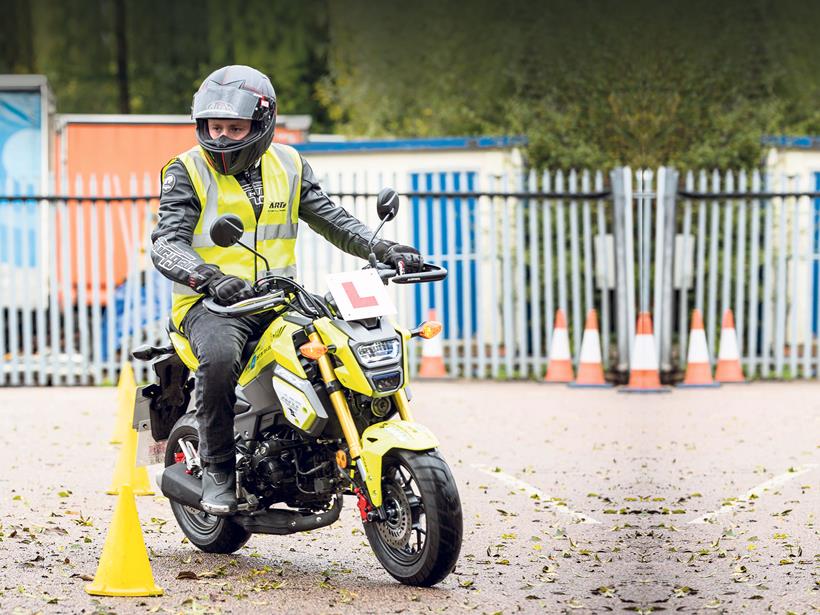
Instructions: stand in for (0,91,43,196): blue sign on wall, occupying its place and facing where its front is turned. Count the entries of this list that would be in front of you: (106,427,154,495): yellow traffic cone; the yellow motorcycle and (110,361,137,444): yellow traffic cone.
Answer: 3

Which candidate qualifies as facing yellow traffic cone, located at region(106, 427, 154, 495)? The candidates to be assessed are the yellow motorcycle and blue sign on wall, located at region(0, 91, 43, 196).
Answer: the blue sign on wall

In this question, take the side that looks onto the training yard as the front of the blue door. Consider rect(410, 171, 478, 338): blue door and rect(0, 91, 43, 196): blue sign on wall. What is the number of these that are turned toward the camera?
2

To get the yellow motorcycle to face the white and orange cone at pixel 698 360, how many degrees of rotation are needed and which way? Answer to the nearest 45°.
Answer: approximately 90° to its left

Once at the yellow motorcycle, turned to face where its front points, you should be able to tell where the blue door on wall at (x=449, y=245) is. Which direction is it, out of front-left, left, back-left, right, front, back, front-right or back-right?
back-left

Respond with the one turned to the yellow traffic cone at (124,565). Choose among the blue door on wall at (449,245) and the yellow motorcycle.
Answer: the blue door on wall

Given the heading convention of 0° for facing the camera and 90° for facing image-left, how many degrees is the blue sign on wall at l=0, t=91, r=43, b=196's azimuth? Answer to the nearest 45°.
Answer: approximately 0°

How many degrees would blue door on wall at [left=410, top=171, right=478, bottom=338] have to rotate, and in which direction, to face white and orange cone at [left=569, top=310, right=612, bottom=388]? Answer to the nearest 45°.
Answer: approximately 45° to its left

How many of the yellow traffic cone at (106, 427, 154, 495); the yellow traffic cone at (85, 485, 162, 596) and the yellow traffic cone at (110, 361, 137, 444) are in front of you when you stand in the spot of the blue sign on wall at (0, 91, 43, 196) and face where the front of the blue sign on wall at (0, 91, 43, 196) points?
3

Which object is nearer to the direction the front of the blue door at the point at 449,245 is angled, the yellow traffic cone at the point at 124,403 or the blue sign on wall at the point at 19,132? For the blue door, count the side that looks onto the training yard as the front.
the yellow traffic cone

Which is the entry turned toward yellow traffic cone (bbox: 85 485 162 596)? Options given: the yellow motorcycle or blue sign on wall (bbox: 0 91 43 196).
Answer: the blue sign on wall

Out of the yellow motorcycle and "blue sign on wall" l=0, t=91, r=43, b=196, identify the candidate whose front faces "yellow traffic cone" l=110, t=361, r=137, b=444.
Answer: the blue sign on wall

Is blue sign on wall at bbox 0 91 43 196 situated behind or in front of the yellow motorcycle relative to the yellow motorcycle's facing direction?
behind

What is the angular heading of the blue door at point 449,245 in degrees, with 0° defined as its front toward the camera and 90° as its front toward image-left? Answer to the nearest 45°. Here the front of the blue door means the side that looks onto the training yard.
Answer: approximately 0°

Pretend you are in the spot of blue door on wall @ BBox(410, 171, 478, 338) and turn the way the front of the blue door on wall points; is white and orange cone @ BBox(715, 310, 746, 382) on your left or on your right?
on your left

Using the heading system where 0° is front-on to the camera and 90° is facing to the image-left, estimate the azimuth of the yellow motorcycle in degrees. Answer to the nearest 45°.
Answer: approximately 315°
